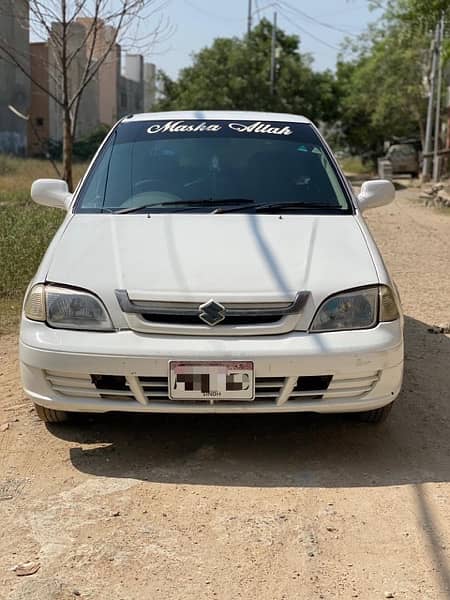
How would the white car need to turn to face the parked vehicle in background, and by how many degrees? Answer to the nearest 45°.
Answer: approximately 180°

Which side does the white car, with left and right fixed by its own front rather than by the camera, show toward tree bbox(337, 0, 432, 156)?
back

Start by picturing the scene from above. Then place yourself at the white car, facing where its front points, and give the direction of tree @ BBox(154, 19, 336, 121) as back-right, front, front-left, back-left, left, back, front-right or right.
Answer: back

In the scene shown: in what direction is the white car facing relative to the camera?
toward the camera
